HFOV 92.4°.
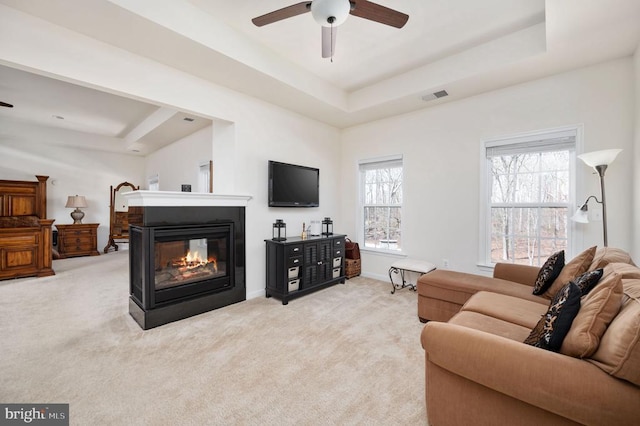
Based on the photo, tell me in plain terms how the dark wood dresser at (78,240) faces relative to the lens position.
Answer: facing the viewer

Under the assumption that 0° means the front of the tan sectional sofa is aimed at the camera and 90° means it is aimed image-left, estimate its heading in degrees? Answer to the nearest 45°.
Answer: approximately 90°

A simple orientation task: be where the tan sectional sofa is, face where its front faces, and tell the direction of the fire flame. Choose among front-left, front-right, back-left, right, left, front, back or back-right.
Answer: front

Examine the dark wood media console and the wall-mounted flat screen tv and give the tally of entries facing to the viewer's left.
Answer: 0

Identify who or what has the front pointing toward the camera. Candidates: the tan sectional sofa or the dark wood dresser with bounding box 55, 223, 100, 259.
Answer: the dark wood dresser

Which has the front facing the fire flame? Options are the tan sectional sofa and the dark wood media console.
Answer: the tan sectional sofa

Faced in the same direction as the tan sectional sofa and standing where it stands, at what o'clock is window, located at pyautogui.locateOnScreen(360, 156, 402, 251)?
The window is roughly at 2 o'clock from the tan sectional sofa.

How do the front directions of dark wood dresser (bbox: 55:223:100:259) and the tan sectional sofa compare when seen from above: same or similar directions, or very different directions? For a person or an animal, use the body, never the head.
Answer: very different directions

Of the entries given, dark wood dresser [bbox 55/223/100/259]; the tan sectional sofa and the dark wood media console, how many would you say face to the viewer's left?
1

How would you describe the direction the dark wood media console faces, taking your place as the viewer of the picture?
facing the viewer and to the right of the viewer

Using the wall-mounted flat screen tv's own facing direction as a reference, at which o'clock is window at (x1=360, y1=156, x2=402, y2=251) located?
The window is roughly at 10 o'clock from the wall-mounted flat screen tv.

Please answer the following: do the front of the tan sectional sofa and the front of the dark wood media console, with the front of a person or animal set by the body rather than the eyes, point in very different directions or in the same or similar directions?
very different directions

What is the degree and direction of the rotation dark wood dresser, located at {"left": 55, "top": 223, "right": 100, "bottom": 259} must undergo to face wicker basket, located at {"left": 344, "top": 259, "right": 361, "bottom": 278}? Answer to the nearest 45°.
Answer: approximately 45° to its left

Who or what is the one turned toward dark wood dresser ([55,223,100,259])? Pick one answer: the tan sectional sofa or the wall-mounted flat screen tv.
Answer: the tan sectional sofa
